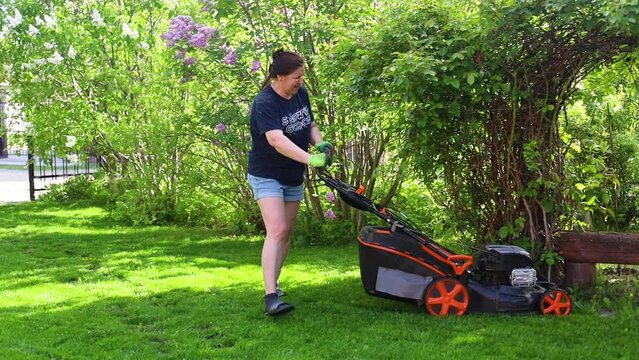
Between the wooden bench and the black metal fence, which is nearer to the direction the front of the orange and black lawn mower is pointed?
the wooden bench

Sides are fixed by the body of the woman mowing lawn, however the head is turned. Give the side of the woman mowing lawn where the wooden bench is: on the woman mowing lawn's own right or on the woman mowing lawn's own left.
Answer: on the woman mowing lawn's own left

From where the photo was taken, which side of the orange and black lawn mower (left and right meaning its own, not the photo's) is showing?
right

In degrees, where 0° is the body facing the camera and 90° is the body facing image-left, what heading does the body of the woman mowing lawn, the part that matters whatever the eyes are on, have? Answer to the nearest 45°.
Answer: approximately 315°

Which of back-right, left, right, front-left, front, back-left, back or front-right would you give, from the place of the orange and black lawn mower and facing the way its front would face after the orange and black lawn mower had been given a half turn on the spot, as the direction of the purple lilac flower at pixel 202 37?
front-right

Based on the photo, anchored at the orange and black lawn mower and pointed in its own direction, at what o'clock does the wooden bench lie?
The wooden bench is roughly at 11 o'clock from the orange and black lawn mower.

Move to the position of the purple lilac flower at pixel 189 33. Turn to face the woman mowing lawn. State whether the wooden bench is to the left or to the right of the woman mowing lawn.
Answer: left

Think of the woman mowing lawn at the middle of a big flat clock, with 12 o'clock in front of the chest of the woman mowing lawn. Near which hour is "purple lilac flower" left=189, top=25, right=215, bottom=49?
The purple lilac flower is roughly at 7 o'clock from the woman mowing lawn.

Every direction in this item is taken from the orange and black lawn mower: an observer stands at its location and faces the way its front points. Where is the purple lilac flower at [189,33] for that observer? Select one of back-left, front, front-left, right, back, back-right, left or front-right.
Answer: back-left

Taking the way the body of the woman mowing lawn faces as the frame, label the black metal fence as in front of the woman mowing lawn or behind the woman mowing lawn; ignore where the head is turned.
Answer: behind
